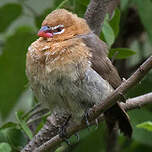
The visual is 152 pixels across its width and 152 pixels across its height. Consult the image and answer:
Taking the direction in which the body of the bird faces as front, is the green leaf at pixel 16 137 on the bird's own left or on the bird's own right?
on the bird's own right

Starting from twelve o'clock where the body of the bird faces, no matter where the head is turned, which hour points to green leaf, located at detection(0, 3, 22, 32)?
The green leaf is roughly at 4 o'clock from the bird.

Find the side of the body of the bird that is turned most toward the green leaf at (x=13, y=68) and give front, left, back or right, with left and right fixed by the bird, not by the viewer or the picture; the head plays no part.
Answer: right

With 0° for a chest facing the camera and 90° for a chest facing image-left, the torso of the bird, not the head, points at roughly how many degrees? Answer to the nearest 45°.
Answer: approximately 45°

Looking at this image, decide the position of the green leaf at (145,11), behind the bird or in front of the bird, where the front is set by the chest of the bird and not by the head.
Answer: behind

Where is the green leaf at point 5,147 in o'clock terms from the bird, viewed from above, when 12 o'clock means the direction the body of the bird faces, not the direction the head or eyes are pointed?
The green leaf is roughly at 1 o'clock from the bird.

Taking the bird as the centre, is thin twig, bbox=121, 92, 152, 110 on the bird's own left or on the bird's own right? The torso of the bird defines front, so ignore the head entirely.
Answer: on the bird's own left

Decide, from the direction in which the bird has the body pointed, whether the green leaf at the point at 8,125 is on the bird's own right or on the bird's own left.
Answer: on the bird's own right
